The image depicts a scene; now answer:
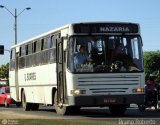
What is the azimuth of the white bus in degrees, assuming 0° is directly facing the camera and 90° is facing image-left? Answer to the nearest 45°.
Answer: approximately 315°
